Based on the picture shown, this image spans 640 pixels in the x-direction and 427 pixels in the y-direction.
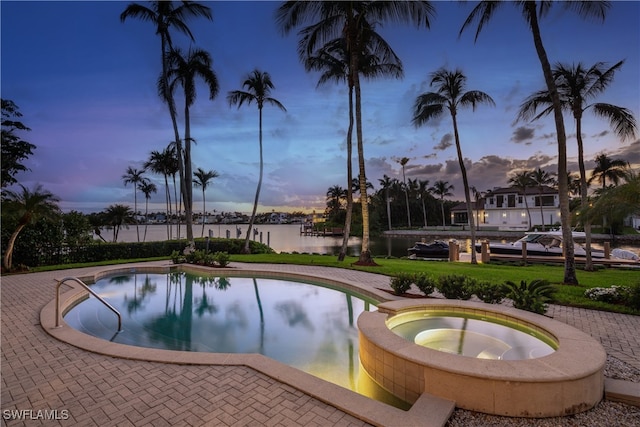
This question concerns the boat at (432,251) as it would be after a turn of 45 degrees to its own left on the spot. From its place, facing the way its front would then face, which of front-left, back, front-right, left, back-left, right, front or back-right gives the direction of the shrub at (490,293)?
front-left

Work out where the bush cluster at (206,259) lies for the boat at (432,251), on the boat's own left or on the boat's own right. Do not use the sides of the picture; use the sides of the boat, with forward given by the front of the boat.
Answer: on the boat's own left

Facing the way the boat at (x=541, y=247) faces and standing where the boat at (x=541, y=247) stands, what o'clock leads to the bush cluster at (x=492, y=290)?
The bush cluster is roughly at 9 o'clock from the boat.

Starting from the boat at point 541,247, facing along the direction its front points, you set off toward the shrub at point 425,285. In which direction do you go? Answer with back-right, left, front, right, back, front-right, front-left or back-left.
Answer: left

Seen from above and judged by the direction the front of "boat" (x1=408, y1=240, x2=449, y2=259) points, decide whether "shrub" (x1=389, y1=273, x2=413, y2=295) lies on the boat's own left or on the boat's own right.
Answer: on the boat's own left

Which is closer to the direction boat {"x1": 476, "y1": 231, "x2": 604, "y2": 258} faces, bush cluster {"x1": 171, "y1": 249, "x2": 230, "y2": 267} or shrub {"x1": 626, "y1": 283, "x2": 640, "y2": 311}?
the bush cluster

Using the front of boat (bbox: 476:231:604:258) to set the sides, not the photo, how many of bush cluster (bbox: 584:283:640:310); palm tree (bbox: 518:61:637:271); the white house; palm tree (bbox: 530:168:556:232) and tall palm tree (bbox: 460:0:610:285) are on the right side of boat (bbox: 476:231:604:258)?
2

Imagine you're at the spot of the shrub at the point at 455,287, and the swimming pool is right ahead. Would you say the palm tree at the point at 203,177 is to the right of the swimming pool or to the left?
right

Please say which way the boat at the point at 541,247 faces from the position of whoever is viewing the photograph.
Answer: facing to the left of the viewer

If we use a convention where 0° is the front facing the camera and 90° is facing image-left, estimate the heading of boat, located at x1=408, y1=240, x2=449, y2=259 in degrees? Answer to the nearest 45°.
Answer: approximately 90°

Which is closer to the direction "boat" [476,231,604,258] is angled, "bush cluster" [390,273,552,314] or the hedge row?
the hedge row

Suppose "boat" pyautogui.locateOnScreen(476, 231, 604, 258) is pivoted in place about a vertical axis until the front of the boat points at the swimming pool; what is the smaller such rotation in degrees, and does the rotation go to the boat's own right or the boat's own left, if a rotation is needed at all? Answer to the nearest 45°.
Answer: approximately 90° to the boat's own left

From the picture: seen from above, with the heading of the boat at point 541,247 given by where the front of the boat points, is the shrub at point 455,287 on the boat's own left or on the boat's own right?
on the boat's own left

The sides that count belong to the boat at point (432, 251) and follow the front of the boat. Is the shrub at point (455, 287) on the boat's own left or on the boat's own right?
on the boat's own left

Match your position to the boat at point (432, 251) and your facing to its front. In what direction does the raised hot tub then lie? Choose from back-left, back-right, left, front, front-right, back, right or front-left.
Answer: left

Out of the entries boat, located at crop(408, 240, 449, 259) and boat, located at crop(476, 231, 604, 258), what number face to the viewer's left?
2

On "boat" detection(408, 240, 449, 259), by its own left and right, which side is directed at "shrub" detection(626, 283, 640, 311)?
left

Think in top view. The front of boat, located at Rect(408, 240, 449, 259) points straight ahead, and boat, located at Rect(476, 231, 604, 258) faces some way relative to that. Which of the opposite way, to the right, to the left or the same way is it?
the same way

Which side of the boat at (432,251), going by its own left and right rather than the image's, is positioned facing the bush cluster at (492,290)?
left
